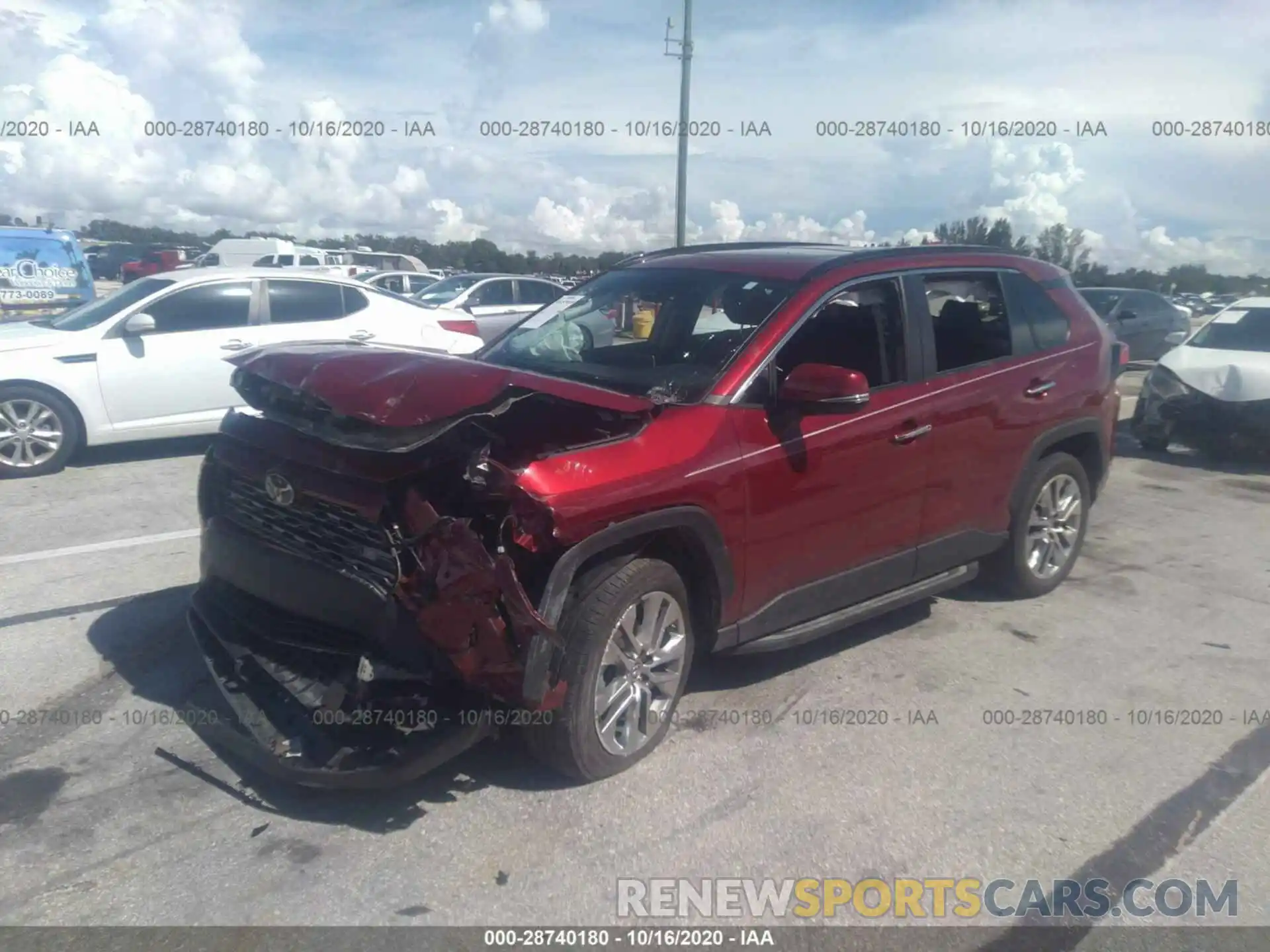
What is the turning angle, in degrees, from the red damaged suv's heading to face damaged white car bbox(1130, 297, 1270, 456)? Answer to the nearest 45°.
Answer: approximately 180°

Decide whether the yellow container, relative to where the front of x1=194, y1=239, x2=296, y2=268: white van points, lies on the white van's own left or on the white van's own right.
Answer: on the white van's own left

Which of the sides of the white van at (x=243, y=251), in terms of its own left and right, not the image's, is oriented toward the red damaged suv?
left

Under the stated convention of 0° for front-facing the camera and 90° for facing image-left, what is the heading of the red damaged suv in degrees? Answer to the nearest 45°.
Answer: approximately 45°

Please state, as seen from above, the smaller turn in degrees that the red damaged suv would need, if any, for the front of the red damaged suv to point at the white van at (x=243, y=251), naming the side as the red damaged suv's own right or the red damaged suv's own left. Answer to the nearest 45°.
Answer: approximately 90° to the red damaged suv's own right

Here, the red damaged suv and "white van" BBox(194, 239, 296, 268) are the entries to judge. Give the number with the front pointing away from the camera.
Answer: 0

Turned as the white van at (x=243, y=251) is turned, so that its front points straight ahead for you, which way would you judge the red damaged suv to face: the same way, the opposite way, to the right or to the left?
the same way

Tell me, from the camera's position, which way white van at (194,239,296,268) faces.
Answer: facing to the left of the viewer
